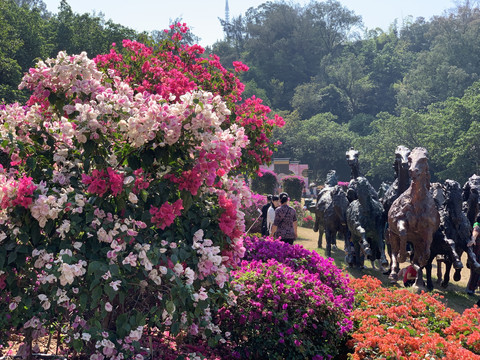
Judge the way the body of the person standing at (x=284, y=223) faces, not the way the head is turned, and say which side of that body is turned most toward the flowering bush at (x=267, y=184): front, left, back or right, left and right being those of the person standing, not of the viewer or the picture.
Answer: front

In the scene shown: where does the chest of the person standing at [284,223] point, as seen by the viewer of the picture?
away from the camera

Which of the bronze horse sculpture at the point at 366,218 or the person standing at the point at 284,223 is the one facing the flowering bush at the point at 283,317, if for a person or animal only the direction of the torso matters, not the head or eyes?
the bronze horse sculpture

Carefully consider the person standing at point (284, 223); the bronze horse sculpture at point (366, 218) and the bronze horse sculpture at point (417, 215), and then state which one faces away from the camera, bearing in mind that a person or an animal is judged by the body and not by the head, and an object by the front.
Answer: the person standing

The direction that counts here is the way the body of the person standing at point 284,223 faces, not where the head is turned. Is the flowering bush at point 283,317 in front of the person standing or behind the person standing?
behind

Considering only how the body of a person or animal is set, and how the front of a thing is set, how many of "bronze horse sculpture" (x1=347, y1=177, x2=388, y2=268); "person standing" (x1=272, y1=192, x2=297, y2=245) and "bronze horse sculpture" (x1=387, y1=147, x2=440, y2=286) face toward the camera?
2

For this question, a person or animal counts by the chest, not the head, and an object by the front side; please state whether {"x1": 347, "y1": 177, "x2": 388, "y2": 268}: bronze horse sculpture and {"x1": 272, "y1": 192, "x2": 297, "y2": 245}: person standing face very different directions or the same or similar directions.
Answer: very different directions

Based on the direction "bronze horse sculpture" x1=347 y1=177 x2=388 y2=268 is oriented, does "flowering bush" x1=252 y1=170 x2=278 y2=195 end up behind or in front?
behind

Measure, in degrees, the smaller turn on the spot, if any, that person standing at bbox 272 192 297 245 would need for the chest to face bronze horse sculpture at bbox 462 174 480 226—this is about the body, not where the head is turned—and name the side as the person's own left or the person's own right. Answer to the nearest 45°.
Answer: approximately 45° to the person's own right

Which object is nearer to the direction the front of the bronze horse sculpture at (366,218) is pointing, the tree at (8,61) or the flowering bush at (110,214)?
the flowering bush

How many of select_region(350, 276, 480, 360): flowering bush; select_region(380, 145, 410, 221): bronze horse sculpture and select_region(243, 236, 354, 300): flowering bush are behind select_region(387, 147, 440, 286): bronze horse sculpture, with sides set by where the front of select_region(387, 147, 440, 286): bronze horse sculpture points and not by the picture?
1
